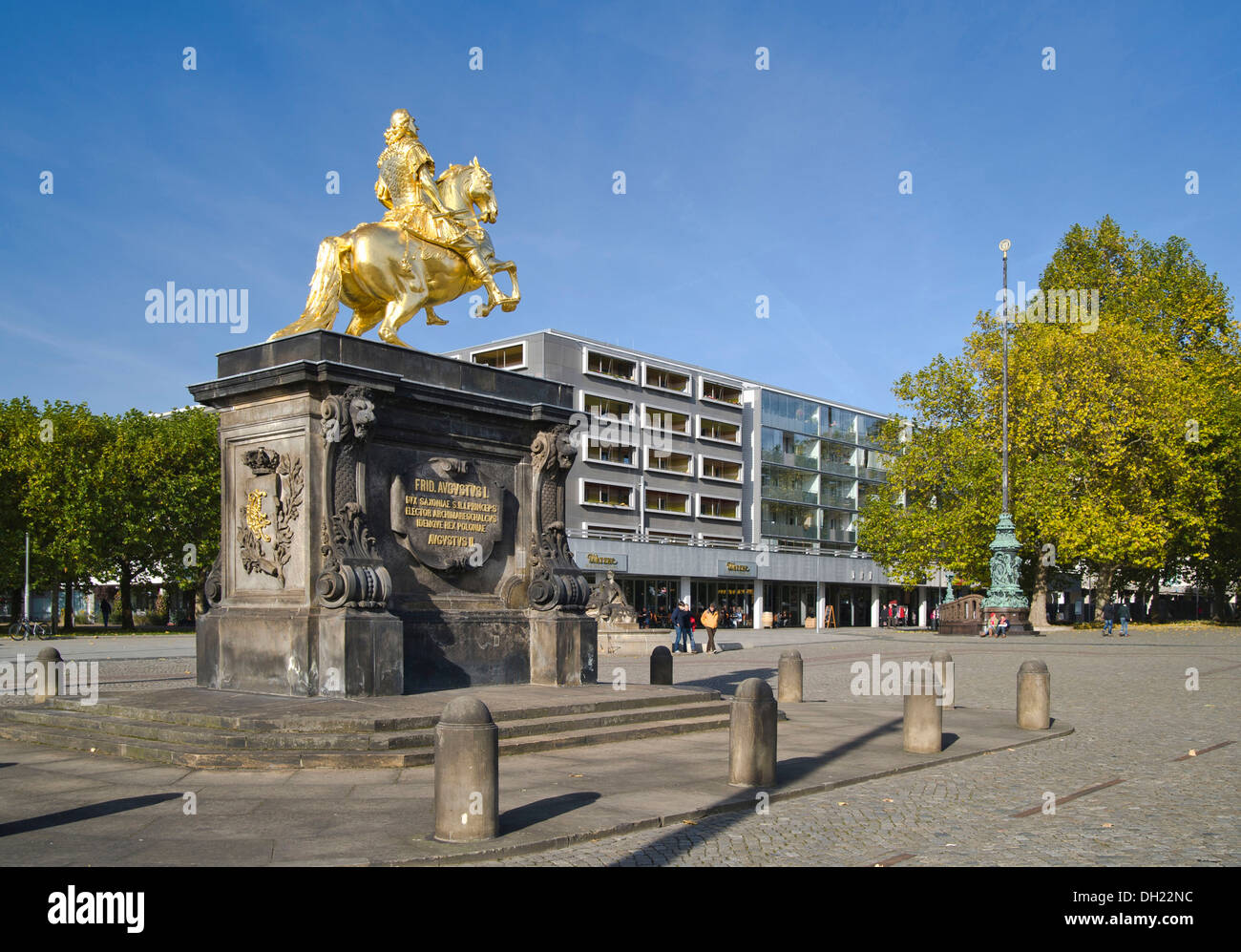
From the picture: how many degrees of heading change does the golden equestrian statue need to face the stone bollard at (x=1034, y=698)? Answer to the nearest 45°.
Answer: approximately 45° to its right

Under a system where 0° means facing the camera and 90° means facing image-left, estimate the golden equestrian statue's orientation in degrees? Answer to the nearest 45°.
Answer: approximately 225°
